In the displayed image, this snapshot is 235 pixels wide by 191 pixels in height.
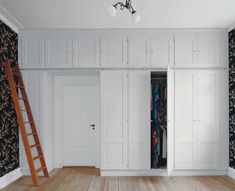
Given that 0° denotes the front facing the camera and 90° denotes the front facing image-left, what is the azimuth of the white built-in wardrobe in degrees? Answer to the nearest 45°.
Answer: approximately 0°
